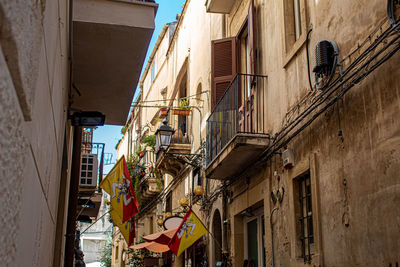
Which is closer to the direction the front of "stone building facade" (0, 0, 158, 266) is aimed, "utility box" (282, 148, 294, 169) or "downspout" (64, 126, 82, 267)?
the utility box

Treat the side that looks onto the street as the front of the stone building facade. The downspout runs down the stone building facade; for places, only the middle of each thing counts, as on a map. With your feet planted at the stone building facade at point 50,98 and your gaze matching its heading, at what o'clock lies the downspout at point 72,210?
The downspout is roughly at 9 o'clock from the stone building facade.

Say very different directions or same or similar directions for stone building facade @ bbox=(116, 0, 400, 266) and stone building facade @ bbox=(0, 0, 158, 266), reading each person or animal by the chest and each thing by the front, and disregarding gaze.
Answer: very different directions

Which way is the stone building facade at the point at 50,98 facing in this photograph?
to the viewer's right

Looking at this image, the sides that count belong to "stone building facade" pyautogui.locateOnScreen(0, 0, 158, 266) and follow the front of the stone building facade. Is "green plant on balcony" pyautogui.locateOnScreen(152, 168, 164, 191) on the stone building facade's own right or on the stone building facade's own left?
on the stone building facade's own left

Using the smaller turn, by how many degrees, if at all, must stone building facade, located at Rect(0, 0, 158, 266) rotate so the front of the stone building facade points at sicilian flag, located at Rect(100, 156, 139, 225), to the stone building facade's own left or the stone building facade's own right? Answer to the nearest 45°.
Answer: approximately 90° to the stone building facade's own left

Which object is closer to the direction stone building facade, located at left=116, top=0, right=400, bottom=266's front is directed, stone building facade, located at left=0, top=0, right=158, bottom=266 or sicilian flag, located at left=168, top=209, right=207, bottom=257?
the stone building facade

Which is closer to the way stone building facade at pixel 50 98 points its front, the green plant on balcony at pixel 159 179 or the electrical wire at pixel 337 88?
the electrical wire

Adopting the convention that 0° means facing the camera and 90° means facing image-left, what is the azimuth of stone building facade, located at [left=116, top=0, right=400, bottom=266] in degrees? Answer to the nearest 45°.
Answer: approximately 45°

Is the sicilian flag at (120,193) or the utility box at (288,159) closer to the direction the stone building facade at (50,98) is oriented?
the utility box
